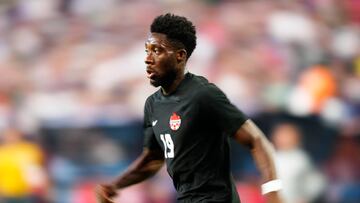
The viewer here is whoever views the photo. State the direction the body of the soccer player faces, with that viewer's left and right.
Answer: facing the viewer and to the left of the viewer
